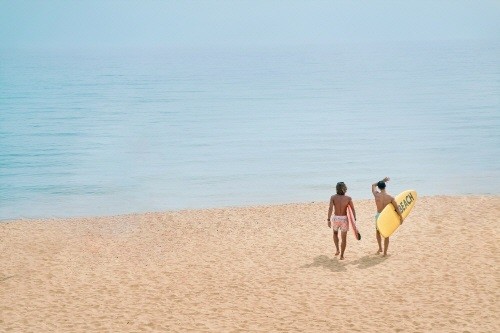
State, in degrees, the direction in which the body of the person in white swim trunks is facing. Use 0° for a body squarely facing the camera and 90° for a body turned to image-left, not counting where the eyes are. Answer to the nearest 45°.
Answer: approximately 180°
